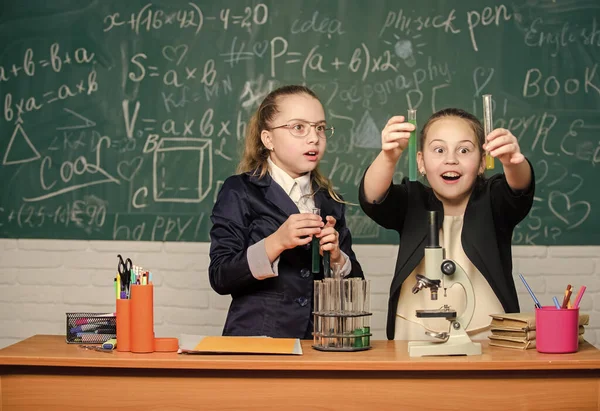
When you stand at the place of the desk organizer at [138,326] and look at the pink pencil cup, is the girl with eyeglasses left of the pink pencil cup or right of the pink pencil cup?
left

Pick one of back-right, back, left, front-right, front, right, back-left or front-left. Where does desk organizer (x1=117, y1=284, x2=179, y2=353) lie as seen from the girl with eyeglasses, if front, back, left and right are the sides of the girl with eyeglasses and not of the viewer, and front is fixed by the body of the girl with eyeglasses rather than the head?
right

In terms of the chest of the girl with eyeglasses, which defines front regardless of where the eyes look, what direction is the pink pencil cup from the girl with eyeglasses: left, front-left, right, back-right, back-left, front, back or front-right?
front

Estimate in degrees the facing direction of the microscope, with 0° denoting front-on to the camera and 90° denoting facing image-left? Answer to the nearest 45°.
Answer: approximately 90°

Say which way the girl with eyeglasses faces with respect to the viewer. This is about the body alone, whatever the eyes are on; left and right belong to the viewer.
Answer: facing the viewer and to the right of the viewer

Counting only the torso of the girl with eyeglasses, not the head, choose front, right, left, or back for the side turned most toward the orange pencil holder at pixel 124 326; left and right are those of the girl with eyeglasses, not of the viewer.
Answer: right

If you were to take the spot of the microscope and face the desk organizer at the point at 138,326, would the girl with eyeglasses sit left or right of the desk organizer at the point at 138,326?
right

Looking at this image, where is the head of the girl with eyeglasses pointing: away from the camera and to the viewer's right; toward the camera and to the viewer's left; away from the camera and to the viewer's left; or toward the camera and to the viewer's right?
toward the camera and to the viewer's right
